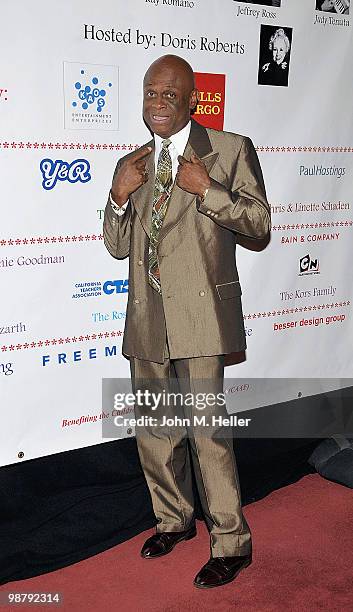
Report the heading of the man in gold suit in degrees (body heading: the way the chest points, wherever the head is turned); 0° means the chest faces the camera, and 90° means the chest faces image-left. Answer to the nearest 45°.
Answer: approximately 45°
